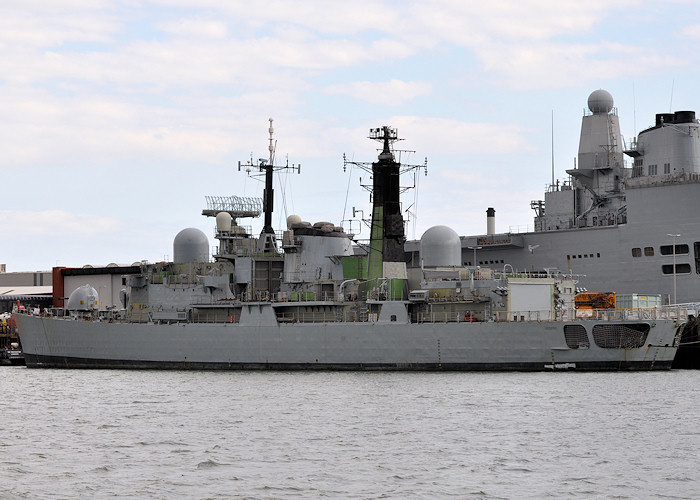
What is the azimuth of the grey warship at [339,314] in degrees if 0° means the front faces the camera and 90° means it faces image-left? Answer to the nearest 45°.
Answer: approximately 90°
